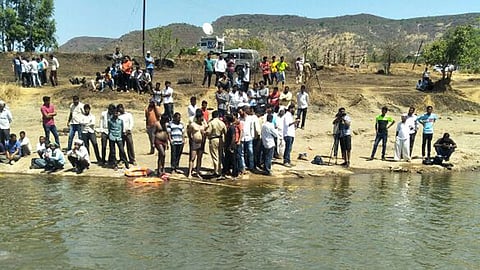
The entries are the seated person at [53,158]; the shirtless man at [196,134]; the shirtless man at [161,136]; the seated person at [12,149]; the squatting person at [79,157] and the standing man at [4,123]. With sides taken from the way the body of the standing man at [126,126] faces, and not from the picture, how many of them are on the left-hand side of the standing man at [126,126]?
2

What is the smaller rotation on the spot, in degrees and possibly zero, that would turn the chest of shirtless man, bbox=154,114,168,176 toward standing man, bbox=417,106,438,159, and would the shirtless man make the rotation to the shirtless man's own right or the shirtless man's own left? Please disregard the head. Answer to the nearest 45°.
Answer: approximately 45° to the shirtless man's own left

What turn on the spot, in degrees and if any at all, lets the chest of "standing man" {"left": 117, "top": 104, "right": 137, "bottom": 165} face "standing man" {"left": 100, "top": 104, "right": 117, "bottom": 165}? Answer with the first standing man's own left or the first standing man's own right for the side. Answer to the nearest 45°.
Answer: approximately 45° to the first standing man's own right

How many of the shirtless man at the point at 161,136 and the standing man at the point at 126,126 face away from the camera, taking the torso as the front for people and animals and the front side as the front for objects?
0

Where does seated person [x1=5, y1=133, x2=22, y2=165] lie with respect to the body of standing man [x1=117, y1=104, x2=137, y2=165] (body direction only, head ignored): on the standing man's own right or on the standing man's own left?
on the standing man's own right

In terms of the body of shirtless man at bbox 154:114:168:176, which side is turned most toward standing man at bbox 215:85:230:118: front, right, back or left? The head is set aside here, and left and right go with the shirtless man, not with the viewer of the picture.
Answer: left

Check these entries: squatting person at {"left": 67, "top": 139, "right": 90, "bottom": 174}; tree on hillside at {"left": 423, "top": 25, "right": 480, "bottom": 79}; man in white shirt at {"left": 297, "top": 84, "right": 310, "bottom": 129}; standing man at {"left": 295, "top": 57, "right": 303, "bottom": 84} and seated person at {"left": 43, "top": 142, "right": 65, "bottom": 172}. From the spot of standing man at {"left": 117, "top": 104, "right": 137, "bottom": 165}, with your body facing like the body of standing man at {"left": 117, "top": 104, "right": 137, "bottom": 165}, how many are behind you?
3

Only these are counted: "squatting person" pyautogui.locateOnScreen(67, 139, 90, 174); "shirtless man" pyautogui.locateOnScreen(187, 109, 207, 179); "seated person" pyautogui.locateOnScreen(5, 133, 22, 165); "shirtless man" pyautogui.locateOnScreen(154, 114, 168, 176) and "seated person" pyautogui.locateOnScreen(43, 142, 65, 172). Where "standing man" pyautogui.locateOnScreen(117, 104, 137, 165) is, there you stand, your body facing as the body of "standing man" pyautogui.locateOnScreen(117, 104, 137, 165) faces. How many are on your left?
2

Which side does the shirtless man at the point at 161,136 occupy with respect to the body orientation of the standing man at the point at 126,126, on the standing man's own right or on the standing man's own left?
on the standing man's own left

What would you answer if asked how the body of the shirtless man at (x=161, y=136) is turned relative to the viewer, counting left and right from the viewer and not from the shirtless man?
facing the viewer and to the right of the viewer

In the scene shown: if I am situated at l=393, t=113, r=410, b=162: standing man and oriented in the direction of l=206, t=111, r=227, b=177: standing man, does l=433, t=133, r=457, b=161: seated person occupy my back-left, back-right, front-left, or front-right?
back-left

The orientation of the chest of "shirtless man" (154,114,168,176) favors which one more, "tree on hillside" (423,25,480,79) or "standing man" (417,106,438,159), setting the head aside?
the standing man

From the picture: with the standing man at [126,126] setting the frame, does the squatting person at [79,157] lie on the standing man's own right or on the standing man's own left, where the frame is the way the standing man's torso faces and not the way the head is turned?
on the standing man's own right

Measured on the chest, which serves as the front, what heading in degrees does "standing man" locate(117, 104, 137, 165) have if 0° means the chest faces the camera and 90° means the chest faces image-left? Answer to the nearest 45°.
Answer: approximately 45°

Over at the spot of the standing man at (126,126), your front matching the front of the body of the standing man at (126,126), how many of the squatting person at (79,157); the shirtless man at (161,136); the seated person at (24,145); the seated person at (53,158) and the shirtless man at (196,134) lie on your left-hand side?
2
